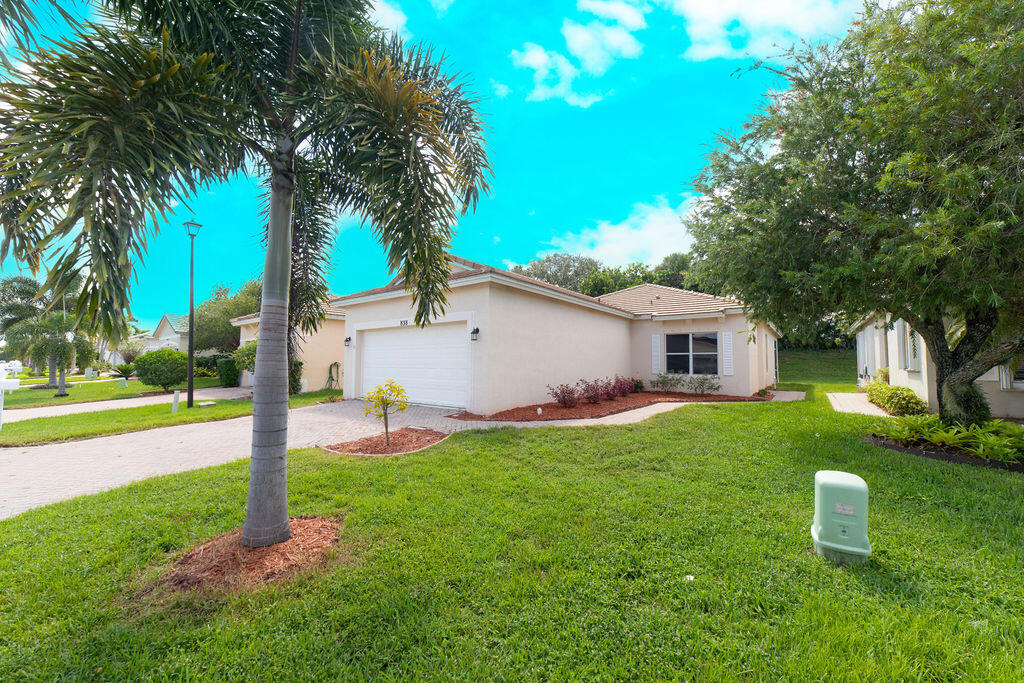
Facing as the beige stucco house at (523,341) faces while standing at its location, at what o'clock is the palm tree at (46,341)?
The palm tree is roughly at 2 o'clock from the beige stucco house.

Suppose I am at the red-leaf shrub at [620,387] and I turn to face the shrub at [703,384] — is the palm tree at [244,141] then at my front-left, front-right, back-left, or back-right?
back-right

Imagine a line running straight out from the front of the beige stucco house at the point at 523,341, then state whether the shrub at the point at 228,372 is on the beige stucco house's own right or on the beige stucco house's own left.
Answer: on the beige stucco house's own right

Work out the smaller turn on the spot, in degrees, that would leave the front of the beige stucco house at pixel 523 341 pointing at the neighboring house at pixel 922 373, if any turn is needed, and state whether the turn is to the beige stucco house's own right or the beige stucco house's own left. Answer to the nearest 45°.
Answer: approximately 135° to the beige stucco house's own left

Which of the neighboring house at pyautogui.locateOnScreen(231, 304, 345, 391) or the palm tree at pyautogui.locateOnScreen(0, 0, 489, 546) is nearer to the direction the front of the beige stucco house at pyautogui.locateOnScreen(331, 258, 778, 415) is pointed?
the palm tree

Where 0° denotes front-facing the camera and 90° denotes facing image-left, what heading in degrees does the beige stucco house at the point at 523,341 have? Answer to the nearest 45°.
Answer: approximately 45°

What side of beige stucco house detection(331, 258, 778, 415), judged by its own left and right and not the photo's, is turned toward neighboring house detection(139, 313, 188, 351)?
right

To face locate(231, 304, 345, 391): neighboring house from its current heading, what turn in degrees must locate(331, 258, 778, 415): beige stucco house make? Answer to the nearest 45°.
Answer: approximately 90° to its right

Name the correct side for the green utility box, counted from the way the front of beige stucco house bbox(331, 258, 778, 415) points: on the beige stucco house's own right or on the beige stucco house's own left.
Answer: on the beige stucco house's own left
